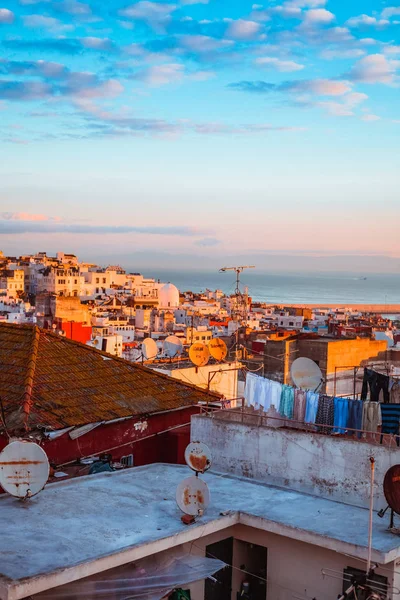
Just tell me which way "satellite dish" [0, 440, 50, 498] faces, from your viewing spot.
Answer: facing the viewer

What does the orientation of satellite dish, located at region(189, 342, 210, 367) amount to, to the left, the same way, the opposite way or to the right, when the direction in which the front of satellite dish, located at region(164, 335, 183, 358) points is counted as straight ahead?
the same way

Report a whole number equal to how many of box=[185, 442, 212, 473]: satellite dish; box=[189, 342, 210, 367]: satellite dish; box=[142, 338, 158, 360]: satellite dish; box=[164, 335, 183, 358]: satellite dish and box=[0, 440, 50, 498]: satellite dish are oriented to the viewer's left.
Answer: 0

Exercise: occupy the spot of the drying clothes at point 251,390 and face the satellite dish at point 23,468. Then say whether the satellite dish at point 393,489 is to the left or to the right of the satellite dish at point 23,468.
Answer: left

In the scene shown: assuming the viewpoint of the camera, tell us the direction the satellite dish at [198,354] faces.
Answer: facing the viewer and to the right of the viewer

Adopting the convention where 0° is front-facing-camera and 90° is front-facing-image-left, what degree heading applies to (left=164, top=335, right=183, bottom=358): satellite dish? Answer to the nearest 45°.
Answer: approximately 315°

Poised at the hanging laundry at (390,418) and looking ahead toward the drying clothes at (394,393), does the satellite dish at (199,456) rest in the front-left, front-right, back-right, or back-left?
back-left

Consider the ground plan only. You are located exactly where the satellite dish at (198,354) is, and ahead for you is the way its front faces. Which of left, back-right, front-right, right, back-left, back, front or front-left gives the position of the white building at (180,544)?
front-right

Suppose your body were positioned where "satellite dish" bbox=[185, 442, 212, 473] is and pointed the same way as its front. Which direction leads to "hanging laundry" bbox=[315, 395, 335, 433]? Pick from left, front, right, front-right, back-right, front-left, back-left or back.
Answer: left

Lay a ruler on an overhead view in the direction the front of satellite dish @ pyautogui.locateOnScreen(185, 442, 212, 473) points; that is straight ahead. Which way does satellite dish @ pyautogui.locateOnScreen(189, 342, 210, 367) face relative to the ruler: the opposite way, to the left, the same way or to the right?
the same way

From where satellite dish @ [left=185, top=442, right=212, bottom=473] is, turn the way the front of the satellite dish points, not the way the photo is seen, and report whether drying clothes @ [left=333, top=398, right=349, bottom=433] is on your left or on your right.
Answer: on your left

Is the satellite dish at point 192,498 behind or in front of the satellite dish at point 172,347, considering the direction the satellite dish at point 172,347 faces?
in front
